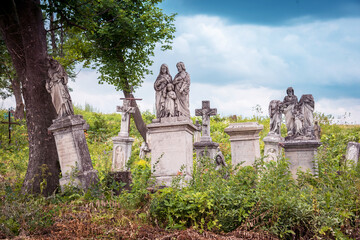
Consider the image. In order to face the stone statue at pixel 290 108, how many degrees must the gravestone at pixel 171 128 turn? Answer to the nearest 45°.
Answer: approximately 135° to its left

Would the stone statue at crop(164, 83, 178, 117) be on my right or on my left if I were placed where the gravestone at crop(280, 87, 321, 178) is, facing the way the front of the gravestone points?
on my right

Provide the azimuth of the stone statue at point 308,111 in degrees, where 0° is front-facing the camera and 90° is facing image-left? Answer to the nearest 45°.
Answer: approximately 45°

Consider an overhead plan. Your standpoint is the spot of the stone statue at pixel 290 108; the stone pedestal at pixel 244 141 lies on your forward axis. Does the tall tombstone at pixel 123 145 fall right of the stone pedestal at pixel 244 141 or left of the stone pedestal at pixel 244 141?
right
